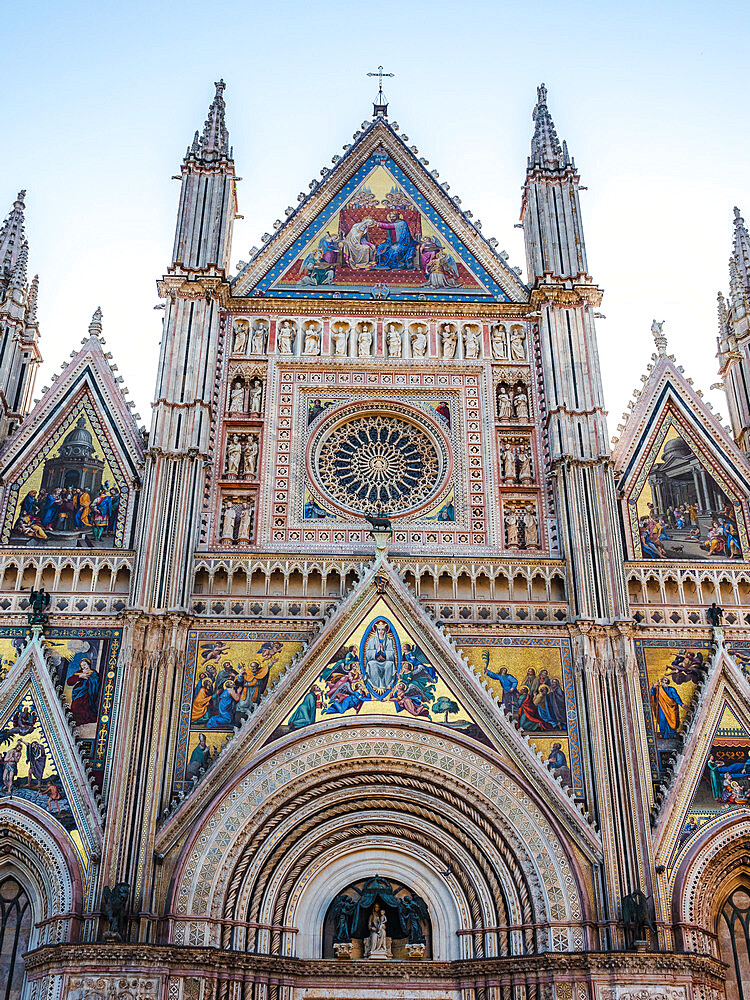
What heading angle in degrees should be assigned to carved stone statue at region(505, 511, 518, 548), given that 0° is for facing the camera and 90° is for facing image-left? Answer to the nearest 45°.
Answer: approximately 0°

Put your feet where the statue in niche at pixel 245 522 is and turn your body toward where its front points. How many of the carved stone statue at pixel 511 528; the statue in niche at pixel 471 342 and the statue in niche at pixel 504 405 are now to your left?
3

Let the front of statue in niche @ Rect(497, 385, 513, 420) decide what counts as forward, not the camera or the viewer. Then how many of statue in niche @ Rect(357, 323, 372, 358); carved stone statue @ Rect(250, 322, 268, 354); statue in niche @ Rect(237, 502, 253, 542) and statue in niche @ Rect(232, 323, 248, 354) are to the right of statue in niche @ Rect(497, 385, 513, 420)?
4

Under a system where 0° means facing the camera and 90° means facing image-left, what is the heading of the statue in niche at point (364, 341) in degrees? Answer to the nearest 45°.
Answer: approximately 0°

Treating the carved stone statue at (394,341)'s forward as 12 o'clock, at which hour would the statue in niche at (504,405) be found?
The statue in niche is roughly at 9 o'clock from the carved stone statue.
